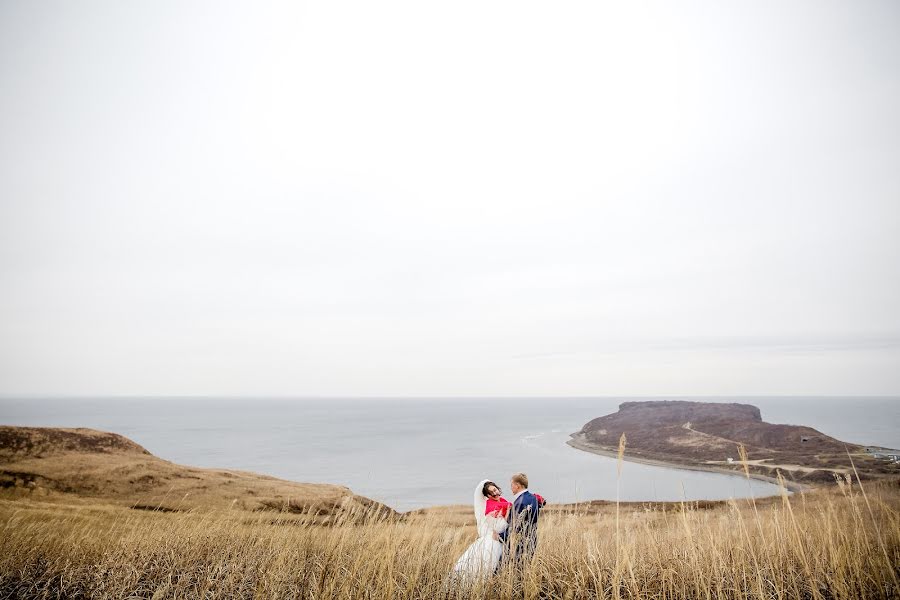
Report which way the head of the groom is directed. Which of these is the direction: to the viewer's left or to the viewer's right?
to the viewer's left

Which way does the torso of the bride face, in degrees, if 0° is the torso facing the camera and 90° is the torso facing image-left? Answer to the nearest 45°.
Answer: approximately 315°
